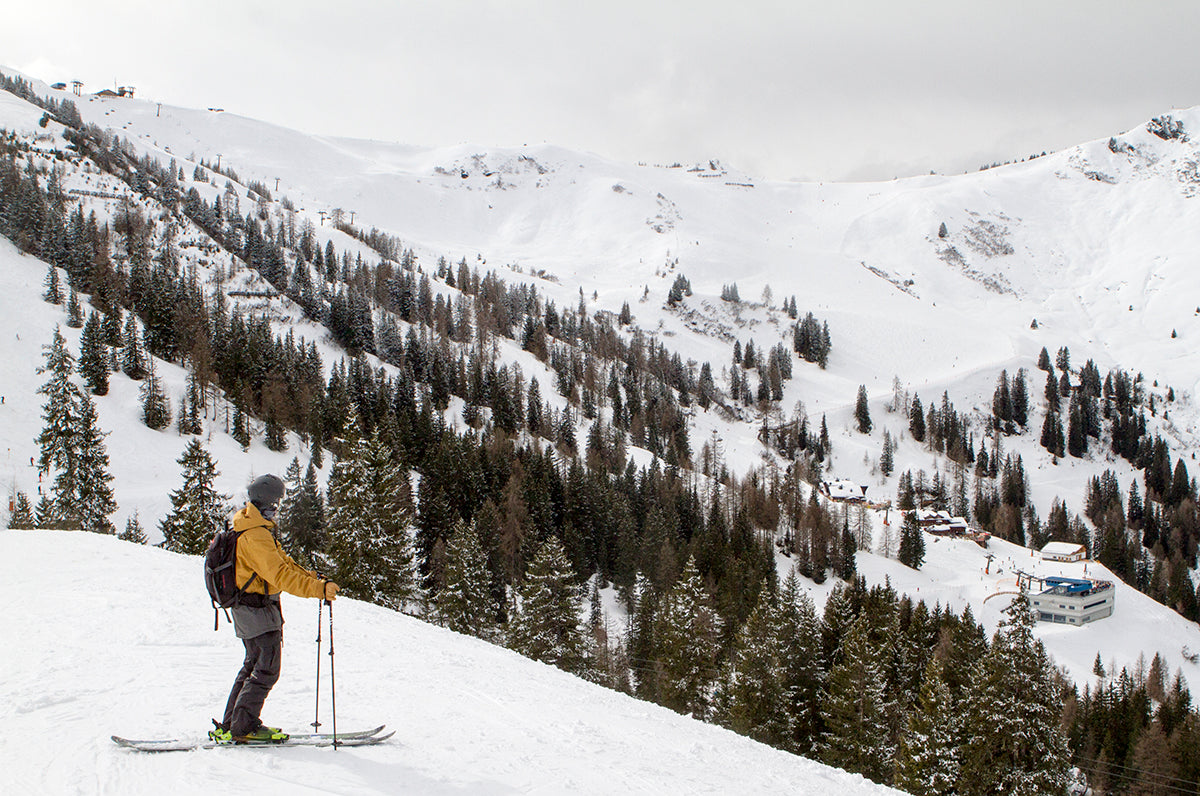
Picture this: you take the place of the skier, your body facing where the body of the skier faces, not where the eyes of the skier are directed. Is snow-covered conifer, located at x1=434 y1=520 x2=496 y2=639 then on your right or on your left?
on your left

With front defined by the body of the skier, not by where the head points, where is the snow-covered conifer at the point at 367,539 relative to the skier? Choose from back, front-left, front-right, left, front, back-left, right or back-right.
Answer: left

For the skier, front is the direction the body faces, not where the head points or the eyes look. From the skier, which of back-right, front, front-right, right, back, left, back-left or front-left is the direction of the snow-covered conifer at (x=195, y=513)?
left

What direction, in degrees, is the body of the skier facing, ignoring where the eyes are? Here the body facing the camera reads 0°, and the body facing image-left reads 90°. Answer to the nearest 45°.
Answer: approximately 270°

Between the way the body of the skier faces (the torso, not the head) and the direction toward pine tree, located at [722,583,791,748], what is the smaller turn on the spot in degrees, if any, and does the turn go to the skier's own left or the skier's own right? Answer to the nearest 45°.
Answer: approximately 45° to the skier's own left

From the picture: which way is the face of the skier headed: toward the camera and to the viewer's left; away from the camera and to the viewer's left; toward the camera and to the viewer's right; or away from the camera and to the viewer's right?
away from the camera and to the viewer's right

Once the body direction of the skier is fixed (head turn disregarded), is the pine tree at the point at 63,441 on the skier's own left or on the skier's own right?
on the skier's own left
